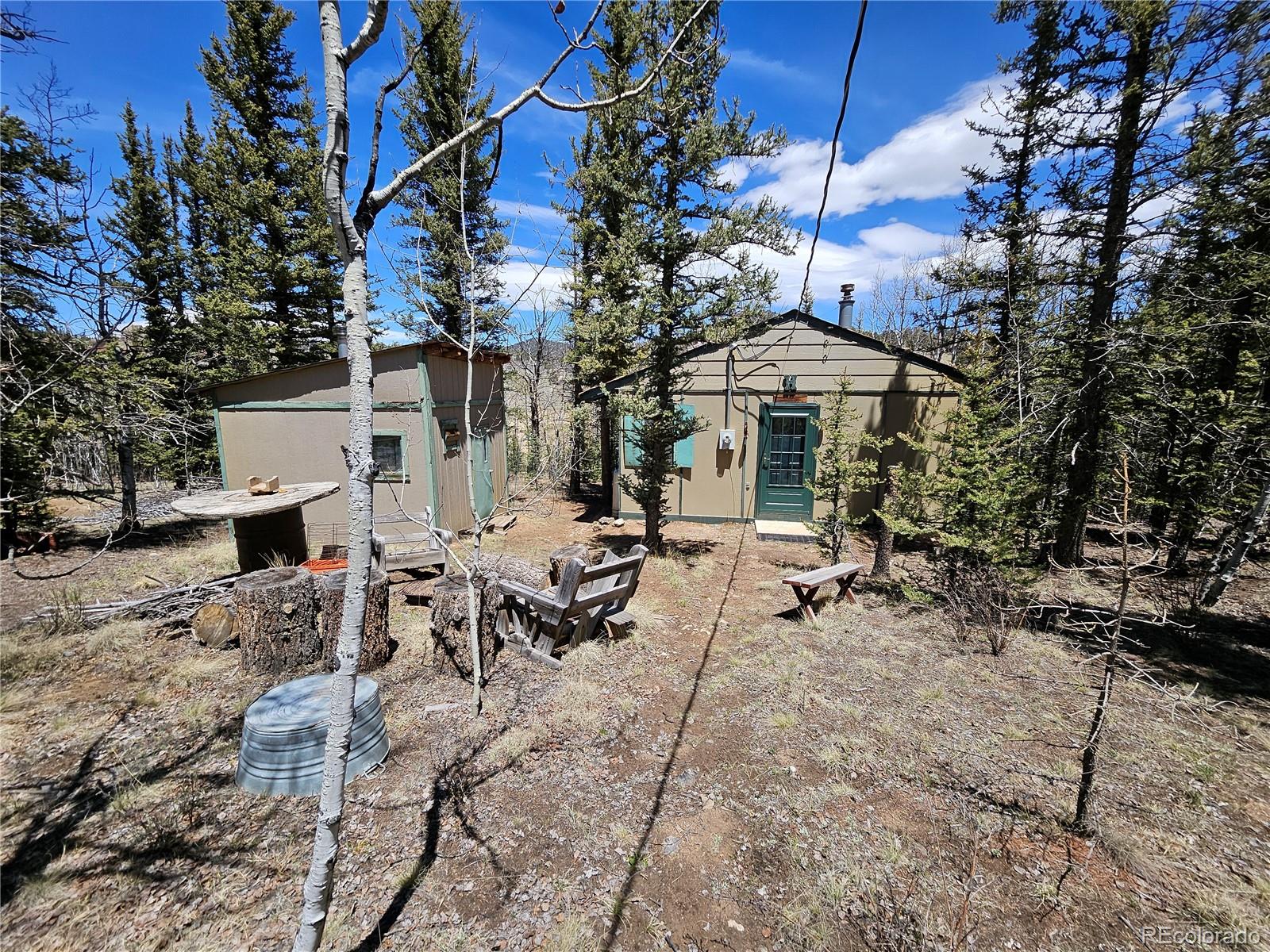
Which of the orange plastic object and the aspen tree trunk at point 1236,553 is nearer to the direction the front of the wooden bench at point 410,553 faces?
the aspen tree trunk

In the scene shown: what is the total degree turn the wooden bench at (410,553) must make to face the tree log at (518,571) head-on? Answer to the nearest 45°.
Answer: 0° — it already faces it

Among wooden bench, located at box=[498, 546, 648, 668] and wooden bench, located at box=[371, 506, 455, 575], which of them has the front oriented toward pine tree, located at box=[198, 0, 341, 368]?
wooden bench, located at box=[498, 546, 648, 668]

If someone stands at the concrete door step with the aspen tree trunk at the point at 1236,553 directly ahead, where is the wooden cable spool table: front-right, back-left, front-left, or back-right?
back-right

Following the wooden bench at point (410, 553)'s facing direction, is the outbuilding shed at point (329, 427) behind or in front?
behind

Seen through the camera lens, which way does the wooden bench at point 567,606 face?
facing away from the viewer and to the left of the viewer

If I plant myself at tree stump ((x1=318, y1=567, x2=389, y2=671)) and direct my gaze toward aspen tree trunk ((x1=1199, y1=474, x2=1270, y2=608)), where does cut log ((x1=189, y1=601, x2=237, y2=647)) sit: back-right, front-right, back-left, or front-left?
back-left
